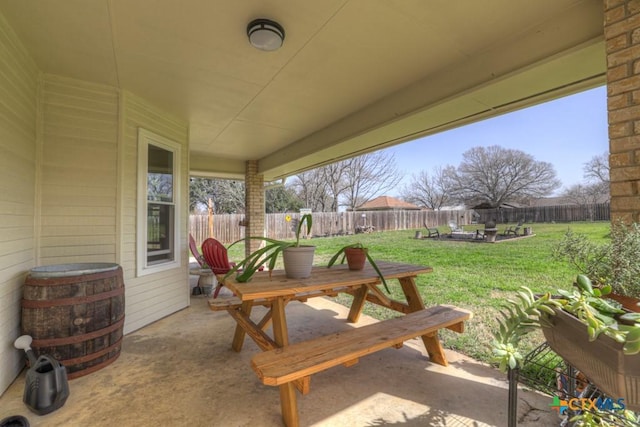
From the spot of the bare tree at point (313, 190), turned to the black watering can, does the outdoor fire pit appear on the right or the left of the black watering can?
left

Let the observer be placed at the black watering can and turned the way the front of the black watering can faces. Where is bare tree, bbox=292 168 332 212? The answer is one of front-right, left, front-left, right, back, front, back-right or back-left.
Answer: right

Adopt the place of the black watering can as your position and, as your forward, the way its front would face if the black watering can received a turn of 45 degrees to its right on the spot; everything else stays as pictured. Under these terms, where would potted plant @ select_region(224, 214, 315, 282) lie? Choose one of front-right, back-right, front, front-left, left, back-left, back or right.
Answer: back-right

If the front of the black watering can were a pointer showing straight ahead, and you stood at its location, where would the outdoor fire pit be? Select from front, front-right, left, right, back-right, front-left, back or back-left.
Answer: back-right

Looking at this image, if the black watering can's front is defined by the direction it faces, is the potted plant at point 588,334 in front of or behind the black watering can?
behind

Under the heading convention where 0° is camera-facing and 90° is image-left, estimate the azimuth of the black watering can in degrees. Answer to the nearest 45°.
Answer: approximately 135°

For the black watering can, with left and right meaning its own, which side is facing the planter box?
back

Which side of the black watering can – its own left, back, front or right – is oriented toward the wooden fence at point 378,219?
right

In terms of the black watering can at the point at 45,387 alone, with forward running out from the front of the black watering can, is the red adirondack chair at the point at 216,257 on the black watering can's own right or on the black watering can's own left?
on the black watering can's own right

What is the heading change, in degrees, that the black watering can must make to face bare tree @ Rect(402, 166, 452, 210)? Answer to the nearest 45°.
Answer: approximately 135° to its right

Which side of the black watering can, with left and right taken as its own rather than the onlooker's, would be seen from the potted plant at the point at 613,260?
back

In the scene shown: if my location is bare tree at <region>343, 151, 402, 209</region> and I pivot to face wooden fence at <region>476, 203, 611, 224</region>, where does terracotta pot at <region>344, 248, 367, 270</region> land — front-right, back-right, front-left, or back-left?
front-right

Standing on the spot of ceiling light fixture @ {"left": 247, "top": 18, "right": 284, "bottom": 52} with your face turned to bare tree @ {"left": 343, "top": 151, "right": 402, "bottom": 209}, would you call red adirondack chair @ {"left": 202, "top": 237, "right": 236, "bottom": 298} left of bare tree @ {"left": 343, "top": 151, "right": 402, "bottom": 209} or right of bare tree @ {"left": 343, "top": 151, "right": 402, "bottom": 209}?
left

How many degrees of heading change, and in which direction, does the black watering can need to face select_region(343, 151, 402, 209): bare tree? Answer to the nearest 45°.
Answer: approximately 90° to its right
